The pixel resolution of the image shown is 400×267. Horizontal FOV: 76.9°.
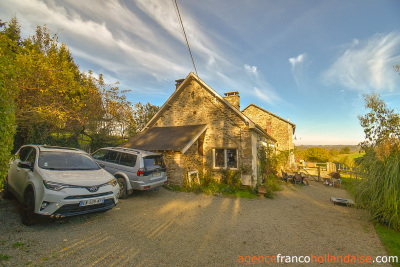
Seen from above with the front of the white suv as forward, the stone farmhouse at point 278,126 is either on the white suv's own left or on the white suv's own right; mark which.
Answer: on the white suv's own left

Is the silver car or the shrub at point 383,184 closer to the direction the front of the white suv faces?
the shrub

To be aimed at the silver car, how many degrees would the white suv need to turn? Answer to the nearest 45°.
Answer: approximately 90° to its left

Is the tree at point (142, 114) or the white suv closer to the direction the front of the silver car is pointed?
the tree

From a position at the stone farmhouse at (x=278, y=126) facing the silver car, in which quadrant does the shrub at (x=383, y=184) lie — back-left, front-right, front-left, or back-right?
front-left

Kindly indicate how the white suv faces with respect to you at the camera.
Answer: facing the viewer and to the right of the viewer

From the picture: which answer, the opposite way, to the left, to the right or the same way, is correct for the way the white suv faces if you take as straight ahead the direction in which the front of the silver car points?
the opposite way

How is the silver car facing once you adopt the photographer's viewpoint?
facing away from the viewer and to the left of the viewer

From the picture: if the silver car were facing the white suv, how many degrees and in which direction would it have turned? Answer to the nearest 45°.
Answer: approximately 90° to its left

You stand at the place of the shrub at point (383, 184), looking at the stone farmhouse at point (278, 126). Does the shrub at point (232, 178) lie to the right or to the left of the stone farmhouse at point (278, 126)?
left

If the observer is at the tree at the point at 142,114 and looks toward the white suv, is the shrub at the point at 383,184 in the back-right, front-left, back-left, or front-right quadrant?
front-left

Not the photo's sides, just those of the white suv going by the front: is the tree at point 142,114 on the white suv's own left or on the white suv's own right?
on the white suv's own left
